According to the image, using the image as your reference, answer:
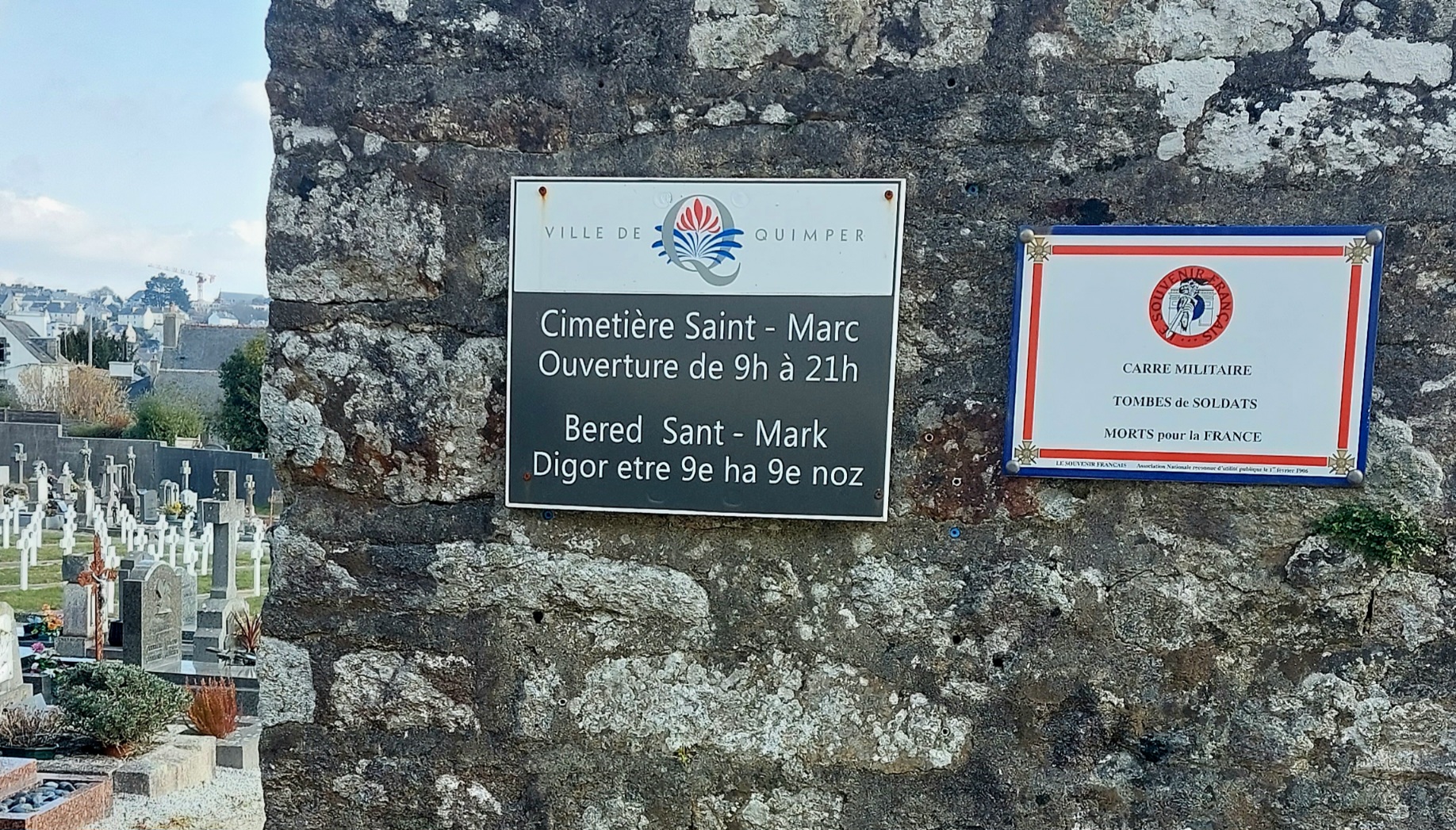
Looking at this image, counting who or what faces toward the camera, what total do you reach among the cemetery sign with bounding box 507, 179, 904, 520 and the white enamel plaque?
2

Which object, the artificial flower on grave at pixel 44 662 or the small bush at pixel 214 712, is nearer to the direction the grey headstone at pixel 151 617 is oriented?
the small bush

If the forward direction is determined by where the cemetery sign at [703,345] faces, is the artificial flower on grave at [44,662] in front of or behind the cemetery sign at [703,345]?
behind

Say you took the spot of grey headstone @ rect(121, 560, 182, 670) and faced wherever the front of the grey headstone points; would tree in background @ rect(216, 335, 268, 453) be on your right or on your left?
on your left

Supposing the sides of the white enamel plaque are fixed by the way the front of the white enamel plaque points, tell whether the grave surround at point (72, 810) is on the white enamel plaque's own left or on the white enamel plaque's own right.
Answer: on the white enamel plaque's own right

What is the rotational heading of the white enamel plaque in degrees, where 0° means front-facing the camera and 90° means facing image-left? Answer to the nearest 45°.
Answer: approximately 0°

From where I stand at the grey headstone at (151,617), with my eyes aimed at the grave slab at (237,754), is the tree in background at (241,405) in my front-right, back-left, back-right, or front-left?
back-left

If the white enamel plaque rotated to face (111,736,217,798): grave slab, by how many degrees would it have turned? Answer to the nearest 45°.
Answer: approximately 90° to its right

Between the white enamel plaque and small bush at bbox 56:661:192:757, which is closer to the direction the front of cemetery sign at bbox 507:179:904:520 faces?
the white enamel plaque

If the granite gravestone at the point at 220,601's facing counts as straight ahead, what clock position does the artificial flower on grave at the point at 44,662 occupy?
The artificial flower on grave is roughly at 4 o'clock from the granite gravestone.

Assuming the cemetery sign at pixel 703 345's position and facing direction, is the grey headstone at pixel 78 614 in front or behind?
behind

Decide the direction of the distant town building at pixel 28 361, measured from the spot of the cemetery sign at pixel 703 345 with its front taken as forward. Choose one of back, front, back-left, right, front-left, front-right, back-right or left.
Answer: back-right
